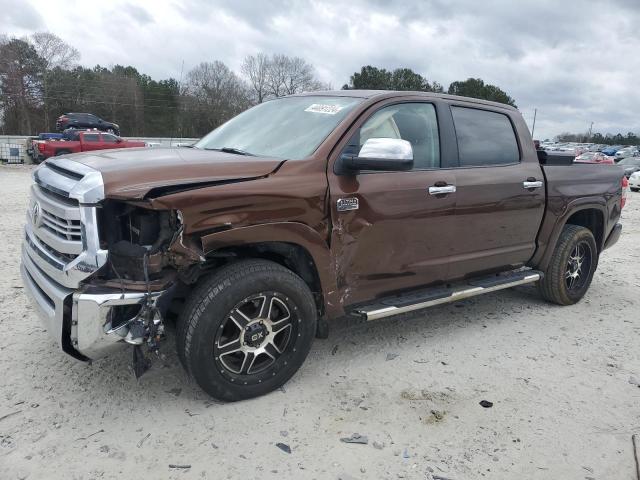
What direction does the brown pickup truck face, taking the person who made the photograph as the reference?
facing the viewer and to the left of the viewer

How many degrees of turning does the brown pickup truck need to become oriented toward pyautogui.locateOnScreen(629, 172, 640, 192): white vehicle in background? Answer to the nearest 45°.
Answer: approximately 180°

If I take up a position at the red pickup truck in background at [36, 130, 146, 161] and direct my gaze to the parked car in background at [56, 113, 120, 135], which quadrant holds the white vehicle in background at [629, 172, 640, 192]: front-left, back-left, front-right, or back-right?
back-right

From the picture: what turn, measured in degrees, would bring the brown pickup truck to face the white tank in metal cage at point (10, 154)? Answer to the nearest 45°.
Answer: approximately 90° to its right

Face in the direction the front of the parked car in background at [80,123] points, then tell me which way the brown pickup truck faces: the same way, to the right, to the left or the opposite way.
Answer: the opposite way

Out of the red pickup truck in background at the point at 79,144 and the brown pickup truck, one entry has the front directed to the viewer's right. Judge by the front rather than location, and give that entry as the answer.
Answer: the red pickup truck in background

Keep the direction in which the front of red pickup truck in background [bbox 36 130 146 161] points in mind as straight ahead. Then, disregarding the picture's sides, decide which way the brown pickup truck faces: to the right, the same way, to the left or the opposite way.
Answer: the opposite way

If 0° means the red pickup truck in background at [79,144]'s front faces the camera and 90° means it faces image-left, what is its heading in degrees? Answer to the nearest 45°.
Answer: approximately 270°

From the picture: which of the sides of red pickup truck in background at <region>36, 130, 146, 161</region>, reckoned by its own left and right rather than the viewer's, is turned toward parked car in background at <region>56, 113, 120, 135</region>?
left

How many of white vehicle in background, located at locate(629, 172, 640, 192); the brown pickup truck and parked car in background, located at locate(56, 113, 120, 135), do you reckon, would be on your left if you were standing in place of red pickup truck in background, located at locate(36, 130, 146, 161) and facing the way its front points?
1

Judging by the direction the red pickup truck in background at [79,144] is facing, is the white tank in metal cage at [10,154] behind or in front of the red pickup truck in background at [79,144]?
behind

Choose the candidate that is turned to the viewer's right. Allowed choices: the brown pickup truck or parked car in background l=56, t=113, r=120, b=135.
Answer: the parked car in background

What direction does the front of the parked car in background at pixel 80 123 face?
to the viewer's right

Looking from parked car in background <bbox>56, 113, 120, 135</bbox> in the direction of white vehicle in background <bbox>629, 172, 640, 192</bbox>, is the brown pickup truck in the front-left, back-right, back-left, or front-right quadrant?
front-right
